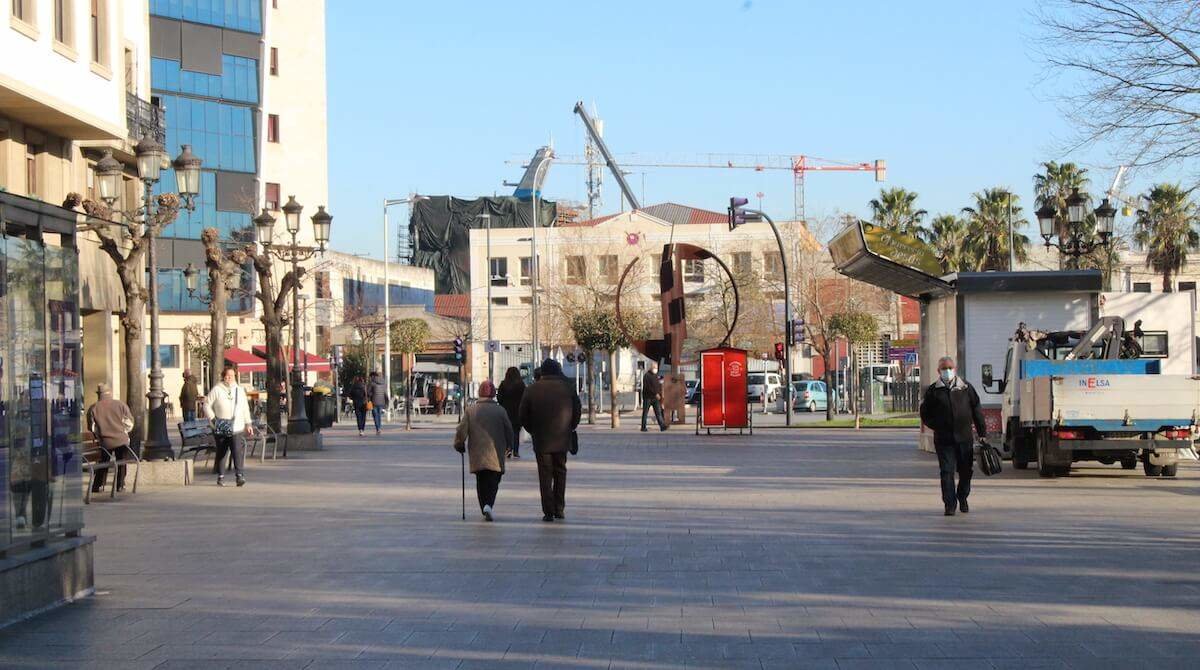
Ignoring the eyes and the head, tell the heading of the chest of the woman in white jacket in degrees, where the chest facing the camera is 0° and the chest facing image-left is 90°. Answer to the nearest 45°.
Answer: approximately 0°

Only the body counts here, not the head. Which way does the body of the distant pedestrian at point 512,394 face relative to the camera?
away from the camera

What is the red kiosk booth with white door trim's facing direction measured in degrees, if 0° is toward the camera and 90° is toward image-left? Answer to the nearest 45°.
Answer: approximately 45°

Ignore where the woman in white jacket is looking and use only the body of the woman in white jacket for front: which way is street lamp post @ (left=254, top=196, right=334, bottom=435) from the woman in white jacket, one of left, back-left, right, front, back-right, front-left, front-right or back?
back

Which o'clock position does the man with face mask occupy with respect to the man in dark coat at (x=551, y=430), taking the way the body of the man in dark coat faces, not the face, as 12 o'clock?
The man with face mask is roughly at 3 o'clock from the man in dark coat.

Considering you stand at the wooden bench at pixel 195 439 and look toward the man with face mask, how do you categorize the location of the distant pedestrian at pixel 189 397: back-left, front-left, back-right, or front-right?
back-left

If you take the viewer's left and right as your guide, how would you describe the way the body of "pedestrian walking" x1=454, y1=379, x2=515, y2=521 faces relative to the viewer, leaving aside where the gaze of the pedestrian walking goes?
facing away from the viewer

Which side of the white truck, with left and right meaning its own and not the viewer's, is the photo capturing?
back

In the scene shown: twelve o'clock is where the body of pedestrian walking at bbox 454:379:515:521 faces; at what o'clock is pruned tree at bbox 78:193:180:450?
The pruned tree is roughly at 11 o'clock from the pedestrian walking.

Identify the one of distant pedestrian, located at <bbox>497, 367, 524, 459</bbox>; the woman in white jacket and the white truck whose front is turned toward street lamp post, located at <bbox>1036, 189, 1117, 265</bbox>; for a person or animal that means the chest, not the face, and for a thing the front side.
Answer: the white truck
